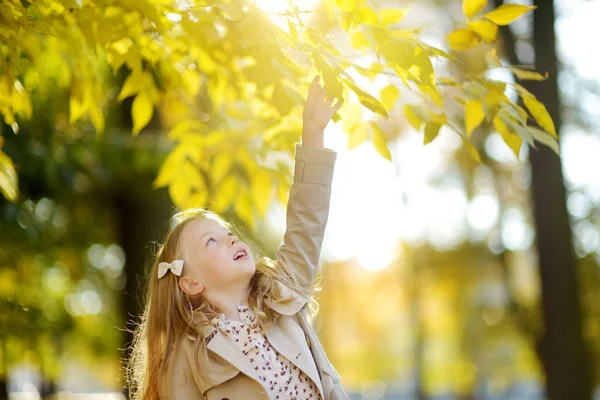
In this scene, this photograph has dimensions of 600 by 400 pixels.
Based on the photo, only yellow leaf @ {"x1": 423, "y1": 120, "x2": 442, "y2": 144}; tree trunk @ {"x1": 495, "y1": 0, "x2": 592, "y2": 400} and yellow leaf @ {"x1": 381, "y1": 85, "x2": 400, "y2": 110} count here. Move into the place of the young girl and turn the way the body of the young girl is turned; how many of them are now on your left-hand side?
3

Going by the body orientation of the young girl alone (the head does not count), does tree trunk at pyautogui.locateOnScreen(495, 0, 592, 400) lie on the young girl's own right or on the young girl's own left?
on the young girl's own left

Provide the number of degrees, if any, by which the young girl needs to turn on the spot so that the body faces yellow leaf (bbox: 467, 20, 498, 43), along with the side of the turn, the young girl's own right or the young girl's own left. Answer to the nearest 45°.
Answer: approximately 90° to the young girl's own left

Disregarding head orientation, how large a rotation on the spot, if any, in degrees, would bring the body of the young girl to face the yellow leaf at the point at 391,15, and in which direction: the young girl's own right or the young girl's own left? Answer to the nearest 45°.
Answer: approximately 90° to the young girl's own left

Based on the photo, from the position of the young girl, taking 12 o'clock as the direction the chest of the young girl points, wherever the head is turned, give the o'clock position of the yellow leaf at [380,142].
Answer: The yellow leaf is roughly at 9 o'clock from the young girl.

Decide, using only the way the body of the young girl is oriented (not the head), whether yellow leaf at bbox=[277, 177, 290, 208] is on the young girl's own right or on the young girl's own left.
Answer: on the young girl's own left

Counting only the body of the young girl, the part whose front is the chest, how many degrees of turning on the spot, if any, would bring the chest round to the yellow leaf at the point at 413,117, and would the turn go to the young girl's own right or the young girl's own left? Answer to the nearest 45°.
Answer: approximately 90° to the young girl's own left

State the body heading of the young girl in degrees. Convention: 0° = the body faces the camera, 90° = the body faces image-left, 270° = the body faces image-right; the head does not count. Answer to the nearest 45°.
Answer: approximately 315°

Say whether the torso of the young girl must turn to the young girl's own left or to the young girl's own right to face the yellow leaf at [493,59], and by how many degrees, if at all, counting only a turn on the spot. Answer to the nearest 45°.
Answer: approximately 90° to the young girl's own left
